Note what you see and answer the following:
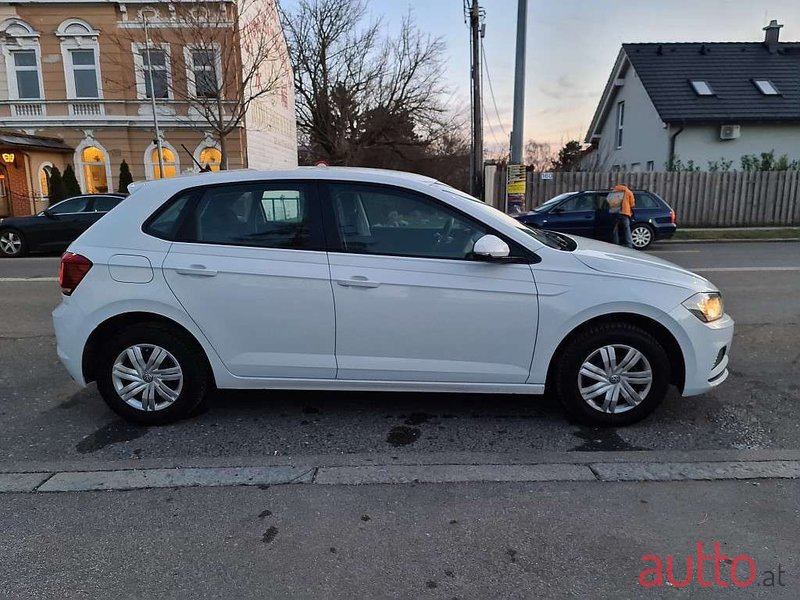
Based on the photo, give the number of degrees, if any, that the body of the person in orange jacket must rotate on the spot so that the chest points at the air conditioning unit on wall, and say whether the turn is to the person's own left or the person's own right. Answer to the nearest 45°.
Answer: approximately 90° to the person's own right

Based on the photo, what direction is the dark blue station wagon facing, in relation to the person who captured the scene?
facing to the left of the viewer

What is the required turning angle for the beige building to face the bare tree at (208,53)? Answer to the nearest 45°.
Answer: approximately 45° to its left

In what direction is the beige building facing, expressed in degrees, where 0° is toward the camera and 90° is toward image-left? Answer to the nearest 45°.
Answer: approximately 0°

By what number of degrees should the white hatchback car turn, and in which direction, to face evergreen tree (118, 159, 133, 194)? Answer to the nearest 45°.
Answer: approximately 135° to its left

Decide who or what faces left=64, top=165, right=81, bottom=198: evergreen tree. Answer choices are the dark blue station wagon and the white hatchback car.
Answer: the dark blue station wagon

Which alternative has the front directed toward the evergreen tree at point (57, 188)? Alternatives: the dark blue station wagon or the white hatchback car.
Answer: the dark blue station wagon

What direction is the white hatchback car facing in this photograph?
to the viewer's right

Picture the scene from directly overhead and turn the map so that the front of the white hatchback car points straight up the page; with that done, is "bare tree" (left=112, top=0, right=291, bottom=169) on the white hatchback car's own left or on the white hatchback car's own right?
on the white hatchback car's own left
